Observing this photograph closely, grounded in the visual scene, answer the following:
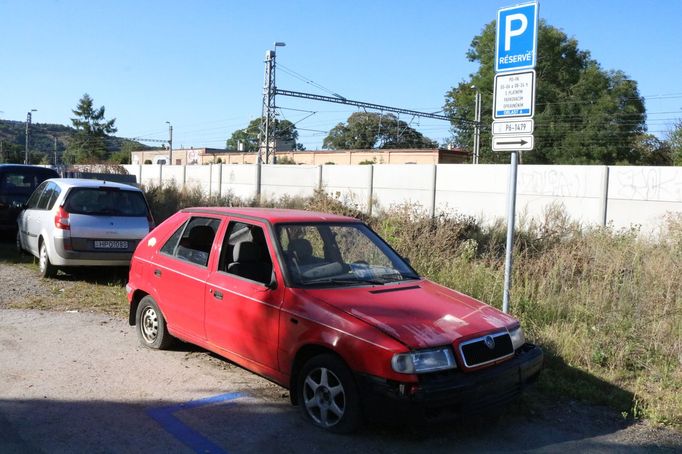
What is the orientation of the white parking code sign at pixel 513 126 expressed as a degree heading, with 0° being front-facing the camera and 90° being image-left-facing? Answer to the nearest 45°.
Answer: approximately 0°

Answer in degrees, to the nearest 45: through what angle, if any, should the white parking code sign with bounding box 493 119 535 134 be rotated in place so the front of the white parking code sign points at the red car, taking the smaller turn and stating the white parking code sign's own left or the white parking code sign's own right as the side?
approximately 45° to the white parking code sign's own right

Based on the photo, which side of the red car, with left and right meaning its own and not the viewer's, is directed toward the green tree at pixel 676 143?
left

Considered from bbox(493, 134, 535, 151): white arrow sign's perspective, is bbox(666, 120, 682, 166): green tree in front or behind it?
behind

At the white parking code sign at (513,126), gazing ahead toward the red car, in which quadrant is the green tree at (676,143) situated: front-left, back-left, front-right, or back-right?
back-right

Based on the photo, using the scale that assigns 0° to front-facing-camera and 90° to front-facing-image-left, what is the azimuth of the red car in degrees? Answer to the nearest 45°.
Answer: approximately 315°

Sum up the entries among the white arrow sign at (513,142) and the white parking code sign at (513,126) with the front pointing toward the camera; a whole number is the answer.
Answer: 2

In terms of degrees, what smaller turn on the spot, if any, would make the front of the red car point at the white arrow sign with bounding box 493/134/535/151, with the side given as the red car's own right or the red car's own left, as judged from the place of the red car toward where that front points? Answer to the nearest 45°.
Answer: approximately 90° to the red car's own left

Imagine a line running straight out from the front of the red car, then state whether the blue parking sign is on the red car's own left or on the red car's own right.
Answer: on the red car's own left
